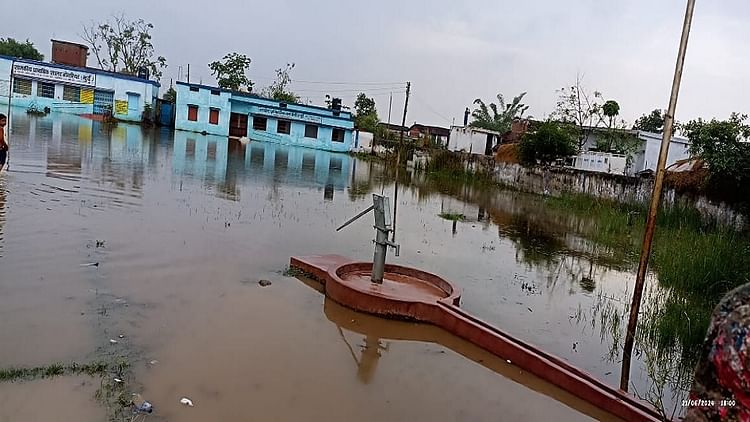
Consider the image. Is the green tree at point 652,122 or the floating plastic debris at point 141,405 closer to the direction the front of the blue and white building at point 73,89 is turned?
the floating plastic debris

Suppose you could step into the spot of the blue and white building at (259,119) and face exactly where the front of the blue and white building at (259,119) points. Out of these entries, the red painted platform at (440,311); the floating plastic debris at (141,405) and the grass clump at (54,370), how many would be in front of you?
3

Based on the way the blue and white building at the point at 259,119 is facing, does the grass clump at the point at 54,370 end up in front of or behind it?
in front

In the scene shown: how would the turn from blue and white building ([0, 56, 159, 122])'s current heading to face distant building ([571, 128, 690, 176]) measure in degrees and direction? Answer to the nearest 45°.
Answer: approximately 45° to its left

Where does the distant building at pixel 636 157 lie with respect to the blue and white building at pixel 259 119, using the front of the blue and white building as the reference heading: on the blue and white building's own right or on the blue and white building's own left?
on the blue and white building's own left

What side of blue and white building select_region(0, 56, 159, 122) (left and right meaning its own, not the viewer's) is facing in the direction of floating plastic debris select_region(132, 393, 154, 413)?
front

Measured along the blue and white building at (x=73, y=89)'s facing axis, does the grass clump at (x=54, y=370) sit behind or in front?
in front

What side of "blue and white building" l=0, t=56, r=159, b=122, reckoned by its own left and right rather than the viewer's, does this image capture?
front

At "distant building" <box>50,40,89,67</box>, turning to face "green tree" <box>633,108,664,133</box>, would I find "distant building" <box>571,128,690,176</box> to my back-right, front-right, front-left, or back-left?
front-right

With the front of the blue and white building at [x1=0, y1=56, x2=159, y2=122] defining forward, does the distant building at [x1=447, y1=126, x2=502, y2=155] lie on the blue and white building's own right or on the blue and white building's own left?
on the blue and white building's own left

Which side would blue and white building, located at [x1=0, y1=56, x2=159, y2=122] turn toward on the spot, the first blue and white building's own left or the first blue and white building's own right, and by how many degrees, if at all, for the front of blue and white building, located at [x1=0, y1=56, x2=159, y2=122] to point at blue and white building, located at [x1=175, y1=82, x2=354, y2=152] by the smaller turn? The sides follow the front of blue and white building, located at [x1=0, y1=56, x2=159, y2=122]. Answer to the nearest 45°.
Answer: approximately 45° to the first blue and white building's own left

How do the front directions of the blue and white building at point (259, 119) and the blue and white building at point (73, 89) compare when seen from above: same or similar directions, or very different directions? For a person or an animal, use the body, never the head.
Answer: same or similar directions

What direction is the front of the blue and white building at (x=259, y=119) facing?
toward the camera

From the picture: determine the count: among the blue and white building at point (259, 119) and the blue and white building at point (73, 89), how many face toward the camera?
2
